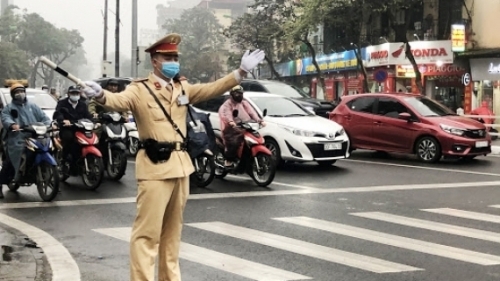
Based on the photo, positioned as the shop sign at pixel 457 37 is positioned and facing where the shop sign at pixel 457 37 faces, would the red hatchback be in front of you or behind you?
in front

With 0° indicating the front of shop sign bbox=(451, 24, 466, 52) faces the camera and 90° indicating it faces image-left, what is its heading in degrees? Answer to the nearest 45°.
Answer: approximately 0°

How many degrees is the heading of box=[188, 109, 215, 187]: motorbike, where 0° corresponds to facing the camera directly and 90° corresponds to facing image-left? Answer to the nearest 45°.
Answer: approximately 315°

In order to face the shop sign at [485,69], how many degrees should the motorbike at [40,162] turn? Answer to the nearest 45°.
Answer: approximately 90° to its left

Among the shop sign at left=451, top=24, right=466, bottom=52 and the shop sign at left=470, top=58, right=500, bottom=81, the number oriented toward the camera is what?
2

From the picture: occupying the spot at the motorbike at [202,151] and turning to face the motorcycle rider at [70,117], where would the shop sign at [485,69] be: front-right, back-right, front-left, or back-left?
back-right

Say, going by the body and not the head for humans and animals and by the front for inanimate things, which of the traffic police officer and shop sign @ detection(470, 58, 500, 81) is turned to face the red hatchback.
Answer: the shop sign

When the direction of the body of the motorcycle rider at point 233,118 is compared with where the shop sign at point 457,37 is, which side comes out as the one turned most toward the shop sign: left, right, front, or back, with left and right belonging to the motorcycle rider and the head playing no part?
left
